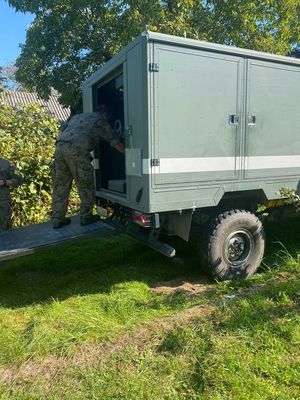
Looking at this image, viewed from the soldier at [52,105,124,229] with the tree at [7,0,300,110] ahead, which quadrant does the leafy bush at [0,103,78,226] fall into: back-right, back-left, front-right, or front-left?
front-left

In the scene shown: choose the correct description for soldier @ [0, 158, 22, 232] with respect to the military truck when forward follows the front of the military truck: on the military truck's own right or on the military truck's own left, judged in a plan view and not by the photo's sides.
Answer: on the military truck's own left

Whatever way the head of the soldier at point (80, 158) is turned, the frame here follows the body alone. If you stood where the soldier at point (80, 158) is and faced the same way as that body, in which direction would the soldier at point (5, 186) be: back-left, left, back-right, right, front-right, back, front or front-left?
left

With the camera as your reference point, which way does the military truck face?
facing away from the viewer and to the right of the viewer

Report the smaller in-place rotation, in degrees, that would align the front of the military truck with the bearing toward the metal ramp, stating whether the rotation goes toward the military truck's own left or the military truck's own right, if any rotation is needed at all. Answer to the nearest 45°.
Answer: approximately 135° to the military truck's own left

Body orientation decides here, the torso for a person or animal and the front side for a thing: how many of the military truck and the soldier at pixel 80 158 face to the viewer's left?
0

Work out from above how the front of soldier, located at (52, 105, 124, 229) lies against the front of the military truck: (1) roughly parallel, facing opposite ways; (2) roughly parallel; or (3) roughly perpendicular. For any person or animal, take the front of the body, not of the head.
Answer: roughly parallel

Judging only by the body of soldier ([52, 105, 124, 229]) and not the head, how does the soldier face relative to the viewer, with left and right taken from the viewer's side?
facing away from the viewer and to the right of the viewer
